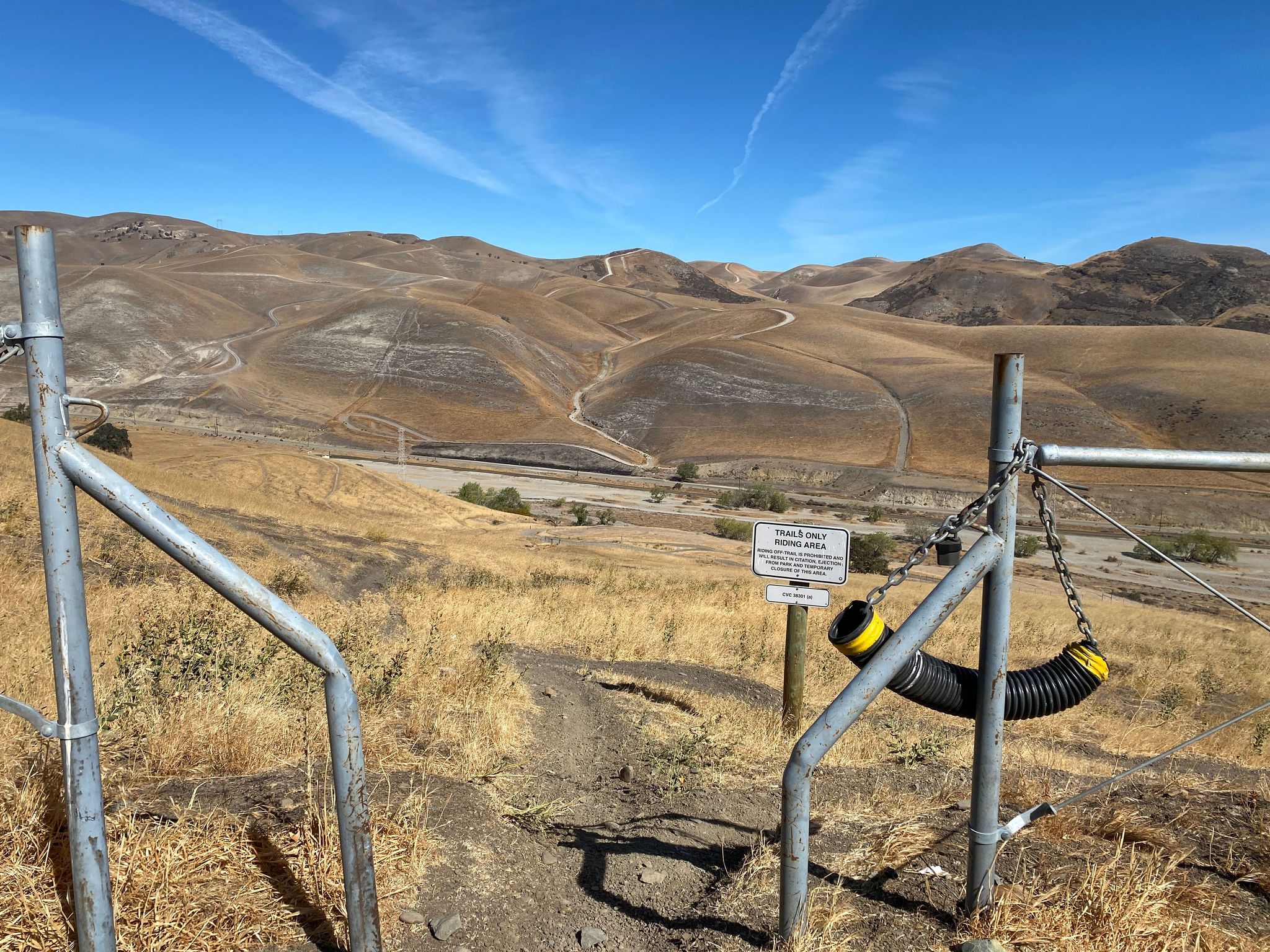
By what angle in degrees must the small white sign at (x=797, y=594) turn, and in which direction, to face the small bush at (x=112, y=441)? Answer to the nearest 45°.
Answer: approximately 135° to its right

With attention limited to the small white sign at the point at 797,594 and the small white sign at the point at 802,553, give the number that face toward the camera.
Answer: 2

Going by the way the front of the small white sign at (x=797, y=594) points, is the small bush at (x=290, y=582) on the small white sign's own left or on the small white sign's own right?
on the small white sign's own right

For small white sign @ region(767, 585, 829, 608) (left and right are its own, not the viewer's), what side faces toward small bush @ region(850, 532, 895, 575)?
back

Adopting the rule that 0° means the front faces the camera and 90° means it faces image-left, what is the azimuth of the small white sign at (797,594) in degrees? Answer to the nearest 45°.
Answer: approximately 0°

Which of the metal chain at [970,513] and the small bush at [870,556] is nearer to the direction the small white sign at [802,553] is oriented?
the metal chain

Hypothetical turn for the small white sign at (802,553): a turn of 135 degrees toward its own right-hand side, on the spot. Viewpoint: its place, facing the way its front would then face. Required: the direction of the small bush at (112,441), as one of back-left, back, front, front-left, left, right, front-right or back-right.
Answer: front

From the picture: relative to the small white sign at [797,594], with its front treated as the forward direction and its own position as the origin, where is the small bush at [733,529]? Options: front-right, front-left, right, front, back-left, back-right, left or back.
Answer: back

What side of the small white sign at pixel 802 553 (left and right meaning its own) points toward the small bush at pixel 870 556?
back

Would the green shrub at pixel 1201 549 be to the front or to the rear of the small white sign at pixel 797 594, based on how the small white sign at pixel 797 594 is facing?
to the rear
